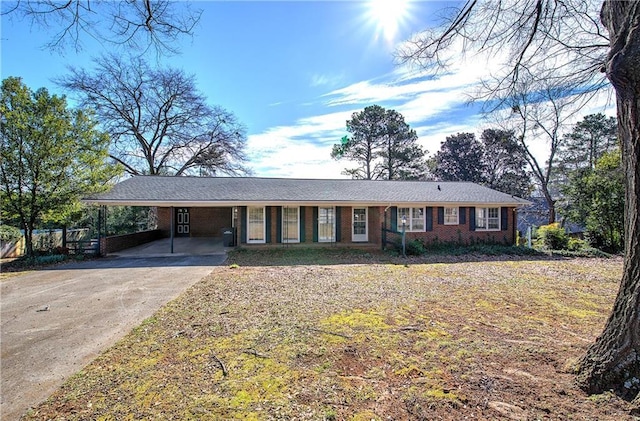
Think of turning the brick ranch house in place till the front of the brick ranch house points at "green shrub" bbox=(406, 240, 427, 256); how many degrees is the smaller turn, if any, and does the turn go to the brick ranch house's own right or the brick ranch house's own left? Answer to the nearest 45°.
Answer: approximately 45° to the brick ranch house's own left

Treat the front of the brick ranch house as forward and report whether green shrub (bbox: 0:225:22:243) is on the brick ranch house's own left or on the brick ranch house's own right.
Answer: on the brick ranch house's own right

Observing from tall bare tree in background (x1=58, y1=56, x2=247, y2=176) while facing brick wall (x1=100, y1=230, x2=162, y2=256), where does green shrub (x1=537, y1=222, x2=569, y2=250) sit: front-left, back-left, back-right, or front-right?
front-left

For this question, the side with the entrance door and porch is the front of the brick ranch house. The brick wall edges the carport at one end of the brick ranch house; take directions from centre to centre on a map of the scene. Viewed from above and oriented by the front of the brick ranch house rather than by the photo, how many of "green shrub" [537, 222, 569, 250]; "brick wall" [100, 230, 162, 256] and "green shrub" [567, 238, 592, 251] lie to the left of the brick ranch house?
2

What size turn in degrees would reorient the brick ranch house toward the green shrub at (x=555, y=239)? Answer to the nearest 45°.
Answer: approximately 90° to its left

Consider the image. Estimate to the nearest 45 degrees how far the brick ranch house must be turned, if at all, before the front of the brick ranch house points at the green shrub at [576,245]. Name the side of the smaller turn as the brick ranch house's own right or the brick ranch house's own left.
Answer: approximately 90° to the brick ranch house's own left

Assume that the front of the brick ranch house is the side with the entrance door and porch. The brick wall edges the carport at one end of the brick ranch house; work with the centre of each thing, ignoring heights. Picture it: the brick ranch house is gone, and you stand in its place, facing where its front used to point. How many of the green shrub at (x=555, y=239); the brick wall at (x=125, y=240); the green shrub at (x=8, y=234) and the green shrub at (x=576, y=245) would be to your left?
2

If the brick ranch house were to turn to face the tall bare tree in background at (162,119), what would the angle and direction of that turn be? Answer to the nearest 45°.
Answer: approximately 135° to its right

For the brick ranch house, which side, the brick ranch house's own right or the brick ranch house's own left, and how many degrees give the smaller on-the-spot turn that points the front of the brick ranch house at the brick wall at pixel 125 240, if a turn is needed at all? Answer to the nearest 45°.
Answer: approximately 90° to the brick ranch house's own right

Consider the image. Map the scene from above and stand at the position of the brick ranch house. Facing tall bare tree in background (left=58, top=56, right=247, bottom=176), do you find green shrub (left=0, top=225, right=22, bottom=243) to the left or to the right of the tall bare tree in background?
left

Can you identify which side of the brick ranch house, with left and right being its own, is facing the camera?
front

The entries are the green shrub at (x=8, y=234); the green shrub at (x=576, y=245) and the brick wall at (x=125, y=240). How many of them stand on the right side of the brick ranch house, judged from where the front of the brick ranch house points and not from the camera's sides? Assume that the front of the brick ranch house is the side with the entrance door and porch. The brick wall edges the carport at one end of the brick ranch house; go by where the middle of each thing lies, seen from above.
2

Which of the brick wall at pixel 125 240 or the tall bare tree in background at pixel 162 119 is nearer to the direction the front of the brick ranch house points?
the brick wall
